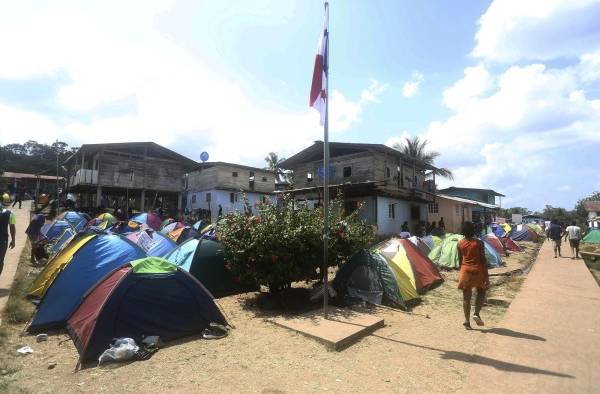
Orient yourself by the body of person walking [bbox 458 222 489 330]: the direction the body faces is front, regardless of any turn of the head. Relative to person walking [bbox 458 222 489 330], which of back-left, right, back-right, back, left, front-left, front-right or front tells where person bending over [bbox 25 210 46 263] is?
left

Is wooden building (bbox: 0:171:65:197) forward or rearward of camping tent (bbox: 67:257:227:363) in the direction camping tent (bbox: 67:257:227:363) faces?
rearward

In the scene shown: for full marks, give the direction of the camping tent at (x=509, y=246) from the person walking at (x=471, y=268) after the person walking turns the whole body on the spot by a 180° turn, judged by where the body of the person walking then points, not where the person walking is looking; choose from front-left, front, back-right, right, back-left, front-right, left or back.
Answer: back

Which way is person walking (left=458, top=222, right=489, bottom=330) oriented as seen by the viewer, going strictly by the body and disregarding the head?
away from the camera

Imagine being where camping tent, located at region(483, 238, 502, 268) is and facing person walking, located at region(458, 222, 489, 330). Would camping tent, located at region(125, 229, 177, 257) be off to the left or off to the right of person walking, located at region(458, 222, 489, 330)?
right

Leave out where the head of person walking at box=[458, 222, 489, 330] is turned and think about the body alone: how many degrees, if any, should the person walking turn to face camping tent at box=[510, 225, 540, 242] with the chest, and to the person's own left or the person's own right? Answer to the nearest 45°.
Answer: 0° — they already face it

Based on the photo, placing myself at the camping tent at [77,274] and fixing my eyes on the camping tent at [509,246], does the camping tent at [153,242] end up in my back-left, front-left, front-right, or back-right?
front-left

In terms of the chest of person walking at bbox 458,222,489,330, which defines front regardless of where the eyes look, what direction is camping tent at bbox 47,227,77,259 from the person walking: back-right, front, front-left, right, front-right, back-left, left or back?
left

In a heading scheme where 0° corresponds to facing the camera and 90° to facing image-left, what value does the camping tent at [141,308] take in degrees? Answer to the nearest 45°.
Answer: approximately 315°

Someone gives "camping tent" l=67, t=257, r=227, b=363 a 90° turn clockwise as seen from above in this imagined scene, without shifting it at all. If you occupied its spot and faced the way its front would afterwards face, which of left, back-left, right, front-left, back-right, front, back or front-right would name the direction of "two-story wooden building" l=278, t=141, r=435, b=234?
back

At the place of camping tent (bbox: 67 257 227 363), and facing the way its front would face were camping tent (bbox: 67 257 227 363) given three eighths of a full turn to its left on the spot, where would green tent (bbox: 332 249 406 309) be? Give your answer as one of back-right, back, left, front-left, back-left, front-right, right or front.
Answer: right

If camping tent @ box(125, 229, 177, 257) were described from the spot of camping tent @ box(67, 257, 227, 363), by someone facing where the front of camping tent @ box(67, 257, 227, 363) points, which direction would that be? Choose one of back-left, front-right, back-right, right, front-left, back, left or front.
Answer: back-left
